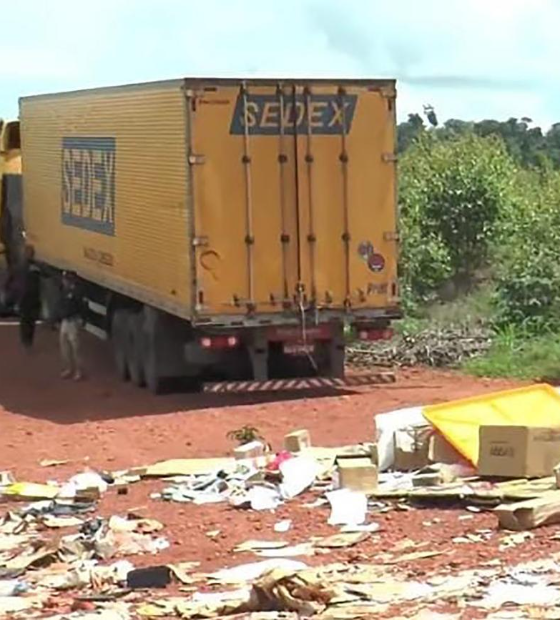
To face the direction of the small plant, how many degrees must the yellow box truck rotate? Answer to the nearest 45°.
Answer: approximately 135° to its left

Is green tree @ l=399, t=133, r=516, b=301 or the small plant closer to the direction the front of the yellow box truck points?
the green tree

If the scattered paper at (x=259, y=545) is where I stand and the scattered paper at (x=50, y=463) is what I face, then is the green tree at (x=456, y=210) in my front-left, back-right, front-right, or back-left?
front-right

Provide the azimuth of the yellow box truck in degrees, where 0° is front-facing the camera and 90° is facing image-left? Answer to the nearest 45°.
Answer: approximately 135°

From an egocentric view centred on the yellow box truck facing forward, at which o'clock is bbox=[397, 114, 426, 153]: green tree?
The green tree is roughly at 2 o'clock from the yellow box truck.

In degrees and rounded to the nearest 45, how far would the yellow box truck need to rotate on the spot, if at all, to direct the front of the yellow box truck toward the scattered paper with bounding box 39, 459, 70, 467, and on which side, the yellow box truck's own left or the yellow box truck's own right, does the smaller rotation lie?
approximately 90° to the yellow box truck's own left

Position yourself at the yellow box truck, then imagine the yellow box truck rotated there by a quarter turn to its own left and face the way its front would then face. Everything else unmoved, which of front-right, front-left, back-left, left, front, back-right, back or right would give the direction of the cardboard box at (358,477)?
front-left

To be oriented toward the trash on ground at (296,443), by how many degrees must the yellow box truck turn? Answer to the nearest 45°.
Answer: approximately 135° to its left

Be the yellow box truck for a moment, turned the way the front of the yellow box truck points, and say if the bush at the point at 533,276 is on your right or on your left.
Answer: on your right

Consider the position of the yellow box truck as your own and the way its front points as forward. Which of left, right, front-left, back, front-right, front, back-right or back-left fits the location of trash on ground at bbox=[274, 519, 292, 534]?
back-left

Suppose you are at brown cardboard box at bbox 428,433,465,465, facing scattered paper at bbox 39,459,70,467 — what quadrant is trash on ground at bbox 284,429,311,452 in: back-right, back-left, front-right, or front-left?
front-right

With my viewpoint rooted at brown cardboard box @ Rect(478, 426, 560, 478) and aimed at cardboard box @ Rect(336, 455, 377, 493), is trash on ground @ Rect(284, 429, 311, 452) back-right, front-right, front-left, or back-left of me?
front-right

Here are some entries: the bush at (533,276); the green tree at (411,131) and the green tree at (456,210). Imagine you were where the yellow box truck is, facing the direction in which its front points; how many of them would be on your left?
0
